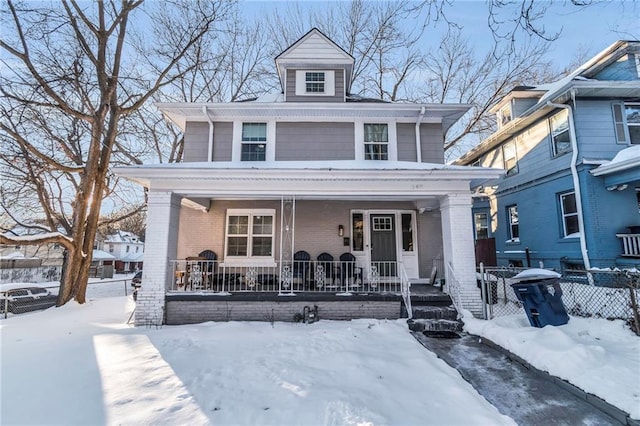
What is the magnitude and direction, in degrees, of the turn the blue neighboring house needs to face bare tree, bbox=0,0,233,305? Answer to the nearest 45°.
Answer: approximately 90° to its right

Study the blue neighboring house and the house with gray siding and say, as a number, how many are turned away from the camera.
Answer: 0

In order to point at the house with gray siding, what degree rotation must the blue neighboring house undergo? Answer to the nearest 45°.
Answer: approximately 90° to its right

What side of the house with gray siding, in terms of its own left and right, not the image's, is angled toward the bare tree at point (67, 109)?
right

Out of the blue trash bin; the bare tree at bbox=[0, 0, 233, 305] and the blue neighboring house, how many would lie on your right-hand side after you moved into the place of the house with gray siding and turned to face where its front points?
1

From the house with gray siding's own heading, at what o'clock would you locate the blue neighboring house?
The blue neighboring house is roughly at 9 o'clock from the house with gray siding.

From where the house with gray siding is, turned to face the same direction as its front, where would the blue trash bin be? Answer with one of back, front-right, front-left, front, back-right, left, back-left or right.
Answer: front-left

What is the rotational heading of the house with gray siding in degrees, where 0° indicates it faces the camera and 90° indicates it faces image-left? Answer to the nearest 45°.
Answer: approximately 0°

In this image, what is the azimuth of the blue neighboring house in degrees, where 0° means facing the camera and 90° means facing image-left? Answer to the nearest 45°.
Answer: approximately 315°

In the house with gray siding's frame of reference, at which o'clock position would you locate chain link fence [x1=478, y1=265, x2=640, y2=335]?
The chain link fence is roughly at 10 o'clock from the house with gray siding.

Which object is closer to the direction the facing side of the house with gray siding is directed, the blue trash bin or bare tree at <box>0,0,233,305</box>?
the blue trash bin
